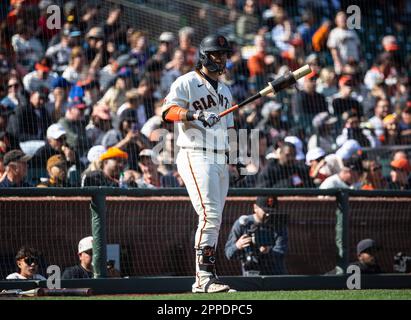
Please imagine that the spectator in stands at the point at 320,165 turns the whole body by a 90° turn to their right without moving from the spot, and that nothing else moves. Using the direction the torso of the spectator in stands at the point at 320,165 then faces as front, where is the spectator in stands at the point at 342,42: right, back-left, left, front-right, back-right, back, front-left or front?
front-right

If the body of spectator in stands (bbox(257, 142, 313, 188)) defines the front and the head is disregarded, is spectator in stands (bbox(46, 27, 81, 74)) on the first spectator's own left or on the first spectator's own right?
on the first spectator's own right

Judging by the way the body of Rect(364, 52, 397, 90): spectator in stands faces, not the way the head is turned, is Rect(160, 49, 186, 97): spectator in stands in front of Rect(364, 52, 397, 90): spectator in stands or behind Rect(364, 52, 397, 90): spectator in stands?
in front

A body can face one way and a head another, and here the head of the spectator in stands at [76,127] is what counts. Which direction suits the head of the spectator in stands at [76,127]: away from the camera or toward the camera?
toward the camera

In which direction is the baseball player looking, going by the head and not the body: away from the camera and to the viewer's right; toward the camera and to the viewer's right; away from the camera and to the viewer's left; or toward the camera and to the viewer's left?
toward the camera and to the viewer's right

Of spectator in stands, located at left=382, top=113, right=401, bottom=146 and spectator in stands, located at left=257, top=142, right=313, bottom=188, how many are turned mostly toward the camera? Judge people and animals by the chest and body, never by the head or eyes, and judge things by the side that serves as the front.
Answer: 2

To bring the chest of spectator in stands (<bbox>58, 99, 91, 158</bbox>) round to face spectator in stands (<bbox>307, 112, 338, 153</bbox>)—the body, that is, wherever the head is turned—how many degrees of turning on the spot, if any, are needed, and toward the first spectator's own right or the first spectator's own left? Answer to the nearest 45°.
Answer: approximately 45° to the first spectator's own left

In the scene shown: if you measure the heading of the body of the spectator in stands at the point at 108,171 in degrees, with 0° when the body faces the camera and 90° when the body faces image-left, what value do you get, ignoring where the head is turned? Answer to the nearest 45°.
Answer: approximately 315°

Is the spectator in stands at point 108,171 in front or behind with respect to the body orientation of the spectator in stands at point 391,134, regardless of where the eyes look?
in front

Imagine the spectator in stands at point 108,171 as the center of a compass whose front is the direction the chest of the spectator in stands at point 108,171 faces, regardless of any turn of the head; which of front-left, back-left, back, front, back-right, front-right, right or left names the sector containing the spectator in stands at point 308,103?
left

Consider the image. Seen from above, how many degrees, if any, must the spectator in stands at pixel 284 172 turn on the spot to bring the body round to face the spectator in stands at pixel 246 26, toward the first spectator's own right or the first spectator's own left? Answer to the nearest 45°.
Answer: approximately 180°

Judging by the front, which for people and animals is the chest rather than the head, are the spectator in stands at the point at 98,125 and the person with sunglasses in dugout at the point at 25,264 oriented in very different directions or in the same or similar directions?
same or similar directions

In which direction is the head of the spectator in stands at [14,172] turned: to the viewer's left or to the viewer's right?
to the viewer's right

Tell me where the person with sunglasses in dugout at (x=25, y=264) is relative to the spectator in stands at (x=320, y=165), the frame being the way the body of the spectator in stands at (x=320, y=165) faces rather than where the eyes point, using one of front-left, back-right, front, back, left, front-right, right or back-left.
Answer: front

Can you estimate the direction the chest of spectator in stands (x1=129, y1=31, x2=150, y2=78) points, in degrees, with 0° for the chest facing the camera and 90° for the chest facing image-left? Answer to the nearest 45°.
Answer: approximately 315°

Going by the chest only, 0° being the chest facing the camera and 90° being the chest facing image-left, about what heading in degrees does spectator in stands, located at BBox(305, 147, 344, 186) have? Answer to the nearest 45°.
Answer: approximately 45°
